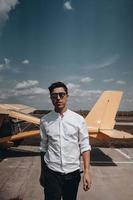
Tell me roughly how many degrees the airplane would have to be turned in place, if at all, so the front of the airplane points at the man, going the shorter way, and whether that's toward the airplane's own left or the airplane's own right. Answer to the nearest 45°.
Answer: approximately 90° to the airplane's own left

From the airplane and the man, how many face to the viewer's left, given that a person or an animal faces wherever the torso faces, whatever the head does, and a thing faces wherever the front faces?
1

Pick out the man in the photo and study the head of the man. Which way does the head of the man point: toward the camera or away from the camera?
toward the camera

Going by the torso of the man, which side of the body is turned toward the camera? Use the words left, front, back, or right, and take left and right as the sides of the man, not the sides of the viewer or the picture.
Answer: front

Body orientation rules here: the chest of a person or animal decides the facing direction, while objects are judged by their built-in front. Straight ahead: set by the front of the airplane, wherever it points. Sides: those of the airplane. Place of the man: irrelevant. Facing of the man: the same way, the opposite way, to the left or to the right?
to the left

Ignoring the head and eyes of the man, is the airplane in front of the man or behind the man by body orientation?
behind

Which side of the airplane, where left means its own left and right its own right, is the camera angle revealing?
left
